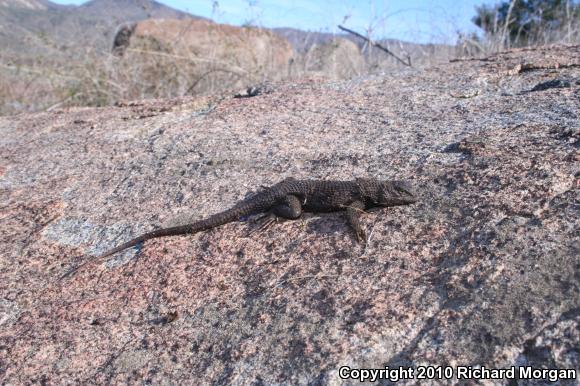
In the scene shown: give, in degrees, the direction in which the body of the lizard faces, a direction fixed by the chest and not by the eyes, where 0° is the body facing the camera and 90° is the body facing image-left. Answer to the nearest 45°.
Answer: approximately 270°
